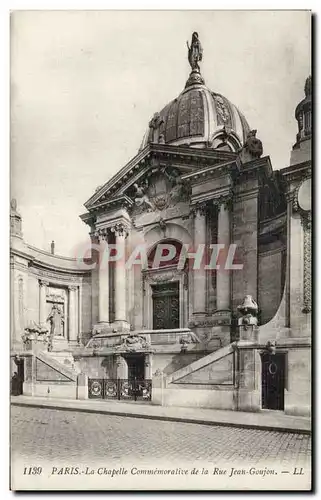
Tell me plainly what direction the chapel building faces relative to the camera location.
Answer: facing the viewer and to the left of the viewer
